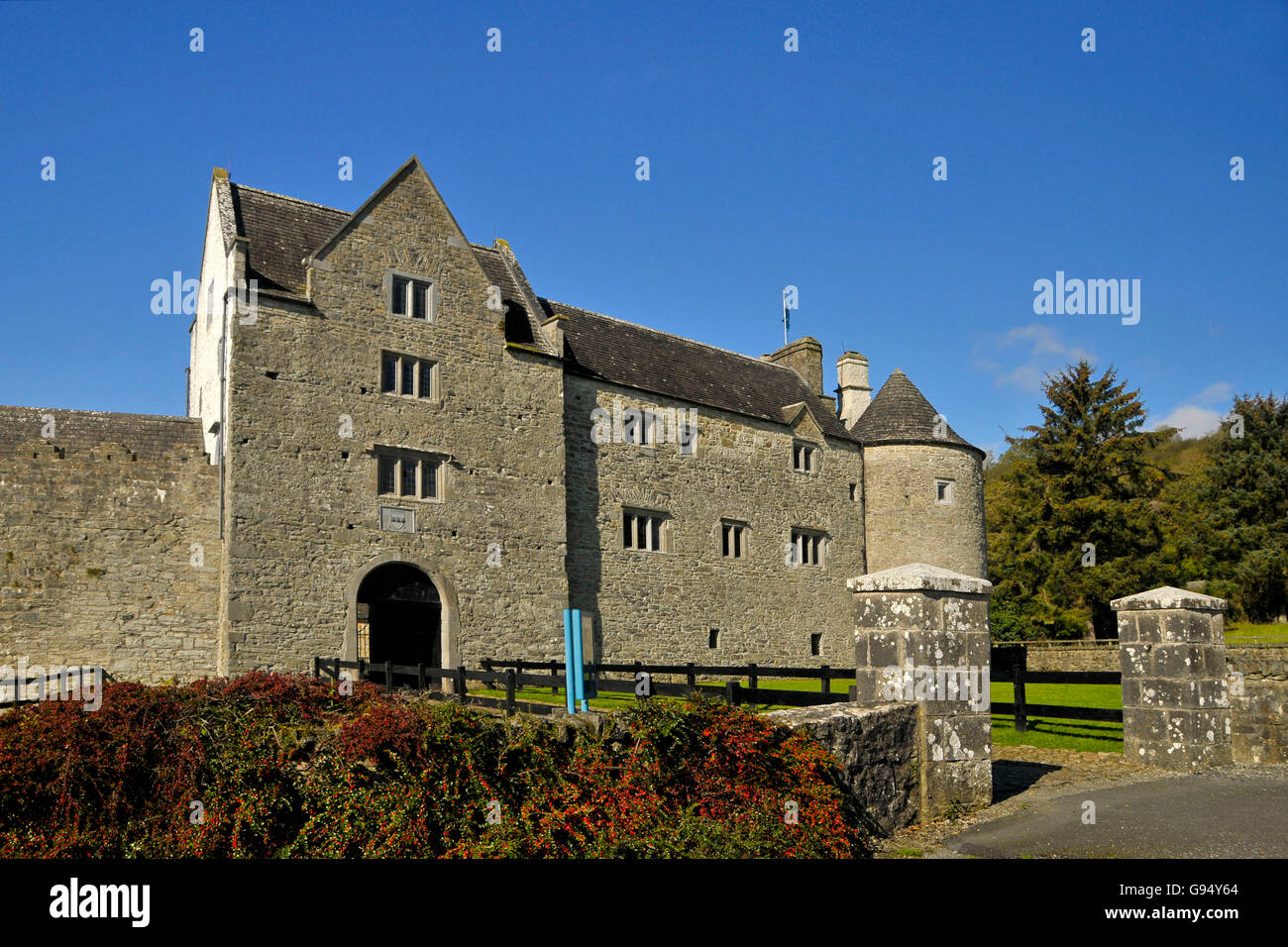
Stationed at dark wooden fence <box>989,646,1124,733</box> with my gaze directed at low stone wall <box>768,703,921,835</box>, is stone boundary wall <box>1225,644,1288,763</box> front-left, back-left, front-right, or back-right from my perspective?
front-left

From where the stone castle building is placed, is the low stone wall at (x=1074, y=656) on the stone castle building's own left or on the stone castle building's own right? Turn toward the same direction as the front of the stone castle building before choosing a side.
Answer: on the stone castle building's own left

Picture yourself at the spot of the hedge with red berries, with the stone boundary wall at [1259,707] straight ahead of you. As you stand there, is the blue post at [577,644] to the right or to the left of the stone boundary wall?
left

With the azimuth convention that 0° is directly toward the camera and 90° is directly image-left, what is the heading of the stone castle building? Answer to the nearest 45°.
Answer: approximately 315°

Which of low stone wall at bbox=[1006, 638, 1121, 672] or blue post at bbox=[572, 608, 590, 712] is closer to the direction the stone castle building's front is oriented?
the blue post
